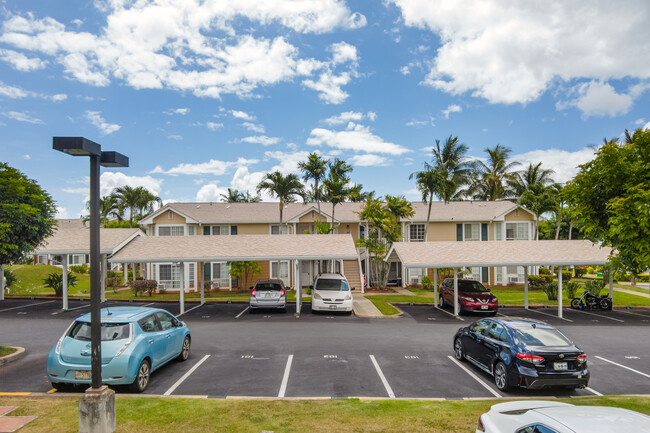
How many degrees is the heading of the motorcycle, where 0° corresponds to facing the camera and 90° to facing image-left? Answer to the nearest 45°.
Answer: approximately 90°

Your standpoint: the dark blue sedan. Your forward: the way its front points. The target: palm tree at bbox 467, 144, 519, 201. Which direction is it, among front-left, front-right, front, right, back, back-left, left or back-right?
front-right

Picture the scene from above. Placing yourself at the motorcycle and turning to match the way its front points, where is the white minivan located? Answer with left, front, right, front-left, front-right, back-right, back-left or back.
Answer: front-left

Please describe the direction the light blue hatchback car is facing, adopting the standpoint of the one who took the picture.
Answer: facing away from the viewer and to the right of the viewer

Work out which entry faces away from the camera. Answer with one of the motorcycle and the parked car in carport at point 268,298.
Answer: the parked car in carport

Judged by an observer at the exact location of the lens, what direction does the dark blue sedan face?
facing away from the viewer and to the left of the viewer

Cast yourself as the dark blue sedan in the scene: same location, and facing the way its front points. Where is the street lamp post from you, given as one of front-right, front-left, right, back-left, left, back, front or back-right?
left

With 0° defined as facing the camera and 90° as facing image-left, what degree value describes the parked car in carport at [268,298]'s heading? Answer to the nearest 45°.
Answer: approximately 180°

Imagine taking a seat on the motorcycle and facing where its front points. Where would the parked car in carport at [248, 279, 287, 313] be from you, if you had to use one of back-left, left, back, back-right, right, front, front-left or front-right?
front-left

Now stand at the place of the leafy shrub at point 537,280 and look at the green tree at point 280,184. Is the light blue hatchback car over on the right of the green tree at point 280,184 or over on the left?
left

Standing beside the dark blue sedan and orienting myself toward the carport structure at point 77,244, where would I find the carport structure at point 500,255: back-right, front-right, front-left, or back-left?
front-right
